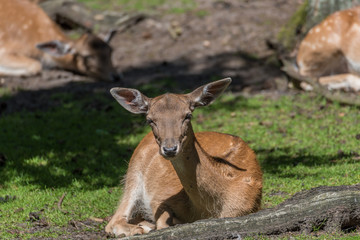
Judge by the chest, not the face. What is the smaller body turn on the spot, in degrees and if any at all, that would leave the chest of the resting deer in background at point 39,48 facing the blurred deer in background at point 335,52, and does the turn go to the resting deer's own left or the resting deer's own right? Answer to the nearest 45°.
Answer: approximately 45° to the resting deer's own right

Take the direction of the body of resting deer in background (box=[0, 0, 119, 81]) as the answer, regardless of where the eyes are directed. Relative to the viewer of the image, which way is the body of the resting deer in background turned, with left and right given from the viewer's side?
facing to the right of the viewer

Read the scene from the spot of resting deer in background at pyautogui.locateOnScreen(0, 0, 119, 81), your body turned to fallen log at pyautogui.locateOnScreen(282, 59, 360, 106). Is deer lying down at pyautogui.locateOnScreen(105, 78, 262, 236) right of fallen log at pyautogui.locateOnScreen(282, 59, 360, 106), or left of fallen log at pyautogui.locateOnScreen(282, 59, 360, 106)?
right

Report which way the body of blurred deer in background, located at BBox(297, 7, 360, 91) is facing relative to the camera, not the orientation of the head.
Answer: to the viewer's right

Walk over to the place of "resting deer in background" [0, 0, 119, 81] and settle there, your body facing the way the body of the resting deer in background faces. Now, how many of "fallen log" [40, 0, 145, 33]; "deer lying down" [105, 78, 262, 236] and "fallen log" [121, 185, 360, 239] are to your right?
2

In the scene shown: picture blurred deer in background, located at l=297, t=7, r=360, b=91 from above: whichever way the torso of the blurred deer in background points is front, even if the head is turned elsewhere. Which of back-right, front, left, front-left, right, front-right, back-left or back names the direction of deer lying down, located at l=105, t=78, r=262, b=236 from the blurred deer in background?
right

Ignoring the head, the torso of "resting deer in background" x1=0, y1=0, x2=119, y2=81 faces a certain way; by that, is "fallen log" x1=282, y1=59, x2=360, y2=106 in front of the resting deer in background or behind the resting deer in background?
in front

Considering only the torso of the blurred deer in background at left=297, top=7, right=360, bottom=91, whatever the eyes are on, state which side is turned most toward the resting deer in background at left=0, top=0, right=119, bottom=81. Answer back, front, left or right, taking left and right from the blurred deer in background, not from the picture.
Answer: back

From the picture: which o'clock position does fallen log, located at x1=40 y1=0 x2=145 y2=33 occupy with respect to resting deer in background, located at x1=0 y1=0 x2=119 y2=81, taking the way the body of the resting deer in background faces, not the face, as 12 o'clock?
The fallen log is roughly at 10 o'clock from the resting deer in background.

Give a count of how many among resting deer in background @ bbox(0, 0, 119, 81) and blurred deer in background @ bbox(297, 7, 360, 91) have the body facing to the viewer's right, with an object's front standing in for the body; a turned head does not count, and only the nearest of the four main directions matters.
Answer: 2

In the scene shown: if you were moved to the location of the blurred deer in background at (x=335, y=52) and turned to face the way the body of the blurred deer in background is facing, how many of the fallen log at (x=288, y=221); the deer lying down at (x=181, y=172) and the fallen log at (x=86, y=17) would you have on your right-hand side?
2

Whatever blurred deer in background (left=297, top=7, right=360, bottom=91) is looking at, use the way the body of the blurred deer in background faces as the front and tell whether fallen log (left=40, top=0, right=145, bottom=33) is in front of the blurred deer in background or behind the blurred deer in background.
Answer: behind

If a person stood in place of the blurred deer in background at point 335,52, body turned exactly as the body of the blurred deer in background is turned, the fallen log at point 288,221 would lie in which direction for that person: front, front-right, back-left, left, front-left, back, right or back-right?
right

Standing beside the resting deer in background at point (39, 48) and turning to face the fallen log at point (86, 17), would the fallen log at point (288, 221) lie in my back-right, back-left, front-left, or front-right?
back-right

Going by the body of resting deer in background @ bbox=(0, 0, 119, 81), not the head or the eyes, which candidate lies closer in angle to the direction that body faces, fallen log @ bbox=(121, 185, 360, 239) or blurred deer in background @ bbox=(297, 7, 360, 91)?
the blurred deer in background
